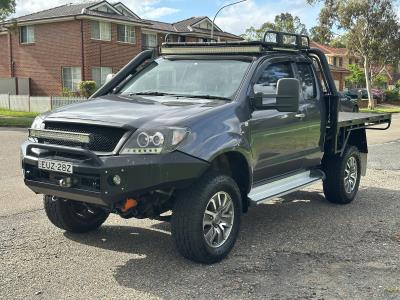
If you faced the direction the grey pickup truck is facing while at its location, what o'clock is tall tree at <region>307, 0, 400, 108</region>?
The tall tree is roughly at 5 o'clock from the grey pickup truck.

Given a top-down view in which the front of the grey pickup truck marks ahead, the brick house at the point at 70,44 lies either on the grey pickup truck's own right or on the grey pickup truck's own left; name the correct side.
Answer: on the grey pickup truck's own right

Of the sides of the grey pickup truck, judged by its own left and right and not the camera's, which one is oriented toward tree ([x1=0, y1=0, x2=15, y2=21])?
right

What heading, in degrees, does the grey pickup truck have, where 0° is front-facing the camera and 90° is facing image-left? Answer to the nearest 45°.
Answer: approximately 45°

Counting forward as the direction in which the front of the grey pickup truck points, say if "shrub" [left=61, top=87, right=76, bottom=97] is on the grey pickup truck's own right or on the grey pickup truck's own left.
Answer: on the grey pickup truck's own right

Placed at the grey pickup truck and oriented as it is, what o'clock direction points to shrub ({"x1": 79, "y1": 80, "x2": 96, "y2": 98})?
The shrub is roughly at 4 o'clock from the grey pickup truck.
